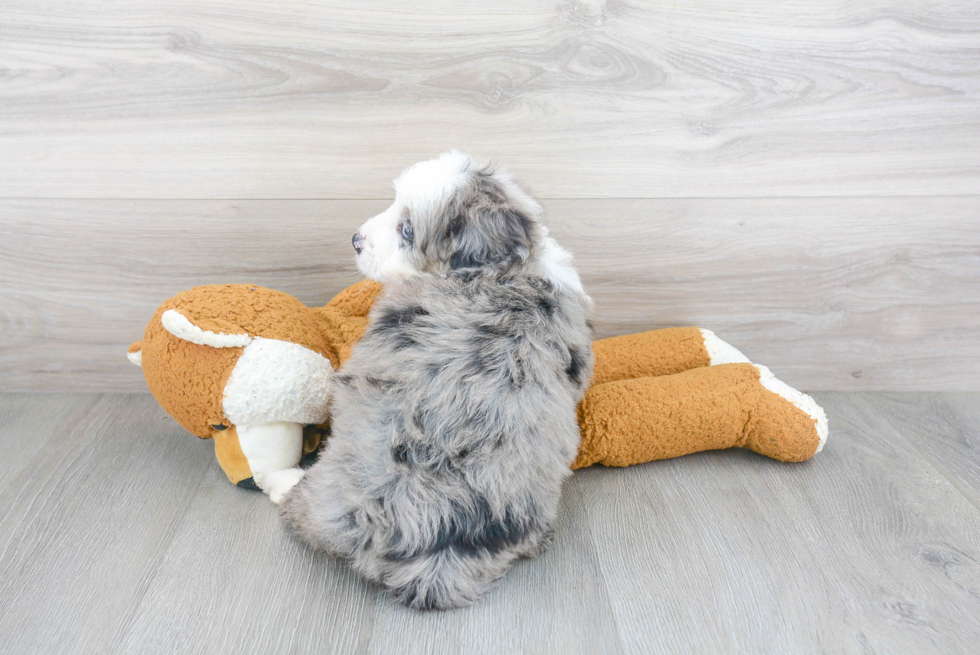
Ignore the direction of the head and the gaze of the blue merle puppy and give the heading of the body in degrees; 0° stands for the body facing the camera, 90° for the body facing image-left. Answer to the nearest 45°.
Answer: approximately 180°
